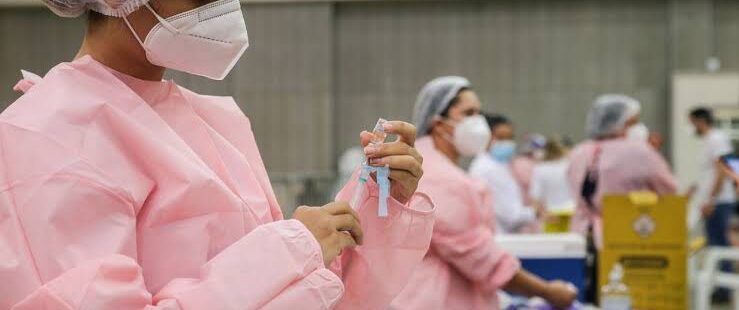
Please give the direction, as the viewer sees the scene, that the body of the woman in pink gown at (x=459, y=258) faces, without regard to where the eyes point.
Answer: to the viewer's right

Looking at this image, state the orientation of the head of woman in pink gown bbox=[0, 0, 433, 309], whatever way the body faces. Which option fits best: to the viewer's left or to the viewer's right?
to the viewer's right

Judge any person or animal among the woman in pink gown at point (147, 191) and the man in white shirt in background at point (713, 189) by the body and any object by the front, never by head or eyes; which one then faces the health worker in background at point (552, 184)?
the man in white shirt in background at point (713, 189)

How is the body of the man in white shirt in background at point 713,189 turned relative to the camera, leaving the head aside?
to the viewer's left

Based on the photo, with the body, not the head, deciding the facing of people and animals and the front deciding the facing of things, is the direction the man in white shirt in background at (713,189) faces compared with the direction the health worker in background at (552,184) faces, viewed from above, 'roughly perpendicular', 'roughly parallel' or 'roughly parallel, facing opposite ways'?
roughly perpendicular

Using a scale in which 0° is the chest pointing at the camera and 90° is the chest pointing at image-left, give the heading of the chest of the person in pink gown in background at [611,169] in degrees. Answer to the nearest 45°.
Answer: approximately 225°

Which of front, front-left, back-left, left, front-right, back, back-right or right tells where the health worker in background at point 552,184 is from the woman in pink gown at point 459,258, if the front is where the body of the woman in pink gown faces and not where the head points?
left

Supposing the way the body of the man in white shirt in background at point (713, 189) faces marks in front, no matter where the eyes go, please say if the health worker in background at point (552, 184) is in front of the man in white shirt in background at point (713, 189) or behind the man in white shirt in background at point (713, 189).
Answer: in front

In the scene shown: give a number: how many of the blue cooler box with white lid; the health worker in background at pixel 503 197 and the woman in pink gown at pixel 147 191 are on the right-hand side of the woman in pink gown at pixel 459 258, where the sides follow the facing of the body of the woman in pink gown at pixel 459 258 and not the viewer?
1
